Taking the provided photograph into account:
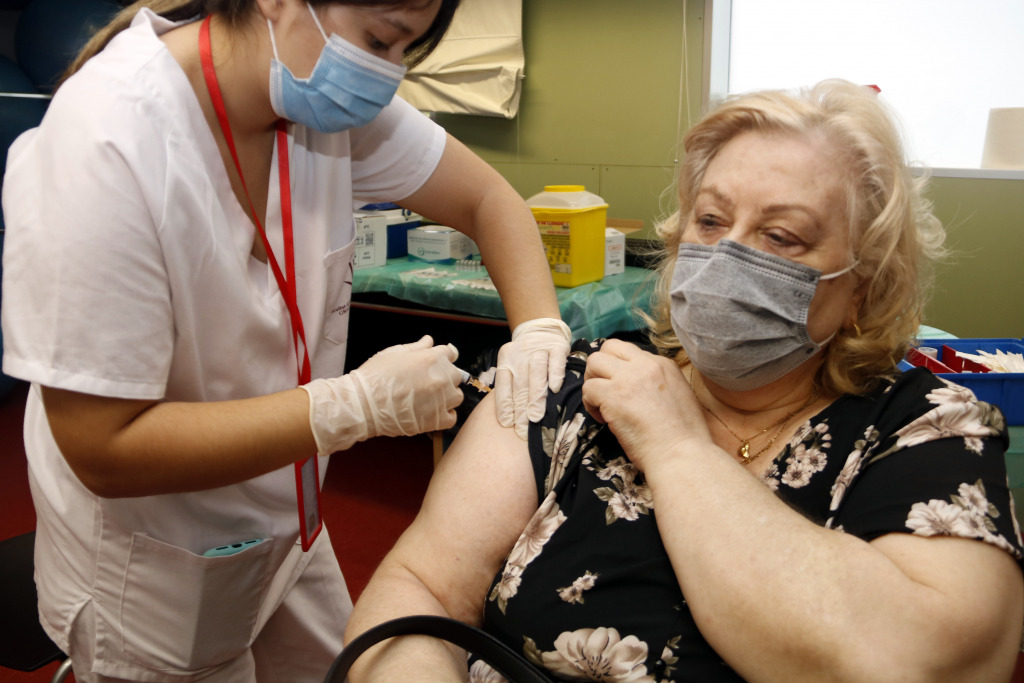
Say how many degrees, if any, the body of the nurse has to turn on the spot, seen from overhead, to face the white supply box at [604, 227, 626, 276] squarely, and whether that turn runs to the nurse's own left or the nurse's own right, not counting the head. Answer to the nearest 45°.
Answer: approximately 90° to the nurse's own left

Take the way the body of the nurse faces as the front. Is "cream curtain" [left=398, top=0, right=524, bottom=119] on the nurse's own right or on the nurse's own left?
on the nurse's own left

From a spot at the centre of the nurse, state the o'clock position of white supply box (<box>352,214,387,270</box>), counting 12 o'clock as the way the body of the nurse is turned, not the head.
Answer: The white supply box is roughly at 8 o'clock from the nurse.

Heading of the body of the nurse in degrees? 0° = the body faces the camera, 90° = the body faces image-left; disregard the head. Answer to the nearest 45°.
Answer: approximately 315°

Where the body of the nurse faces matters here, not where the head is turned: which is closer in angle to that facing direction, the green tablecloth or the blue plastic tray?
the blue plastic tray

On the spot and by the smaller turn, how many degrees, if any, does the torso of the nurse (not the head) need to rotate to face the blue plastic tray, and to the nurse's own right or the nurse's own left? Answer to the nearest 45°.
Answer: approximately 45° to the nurse's own left

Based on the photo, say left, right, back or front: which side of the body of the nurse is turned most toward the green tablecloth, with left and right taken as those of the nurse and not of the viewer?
left
